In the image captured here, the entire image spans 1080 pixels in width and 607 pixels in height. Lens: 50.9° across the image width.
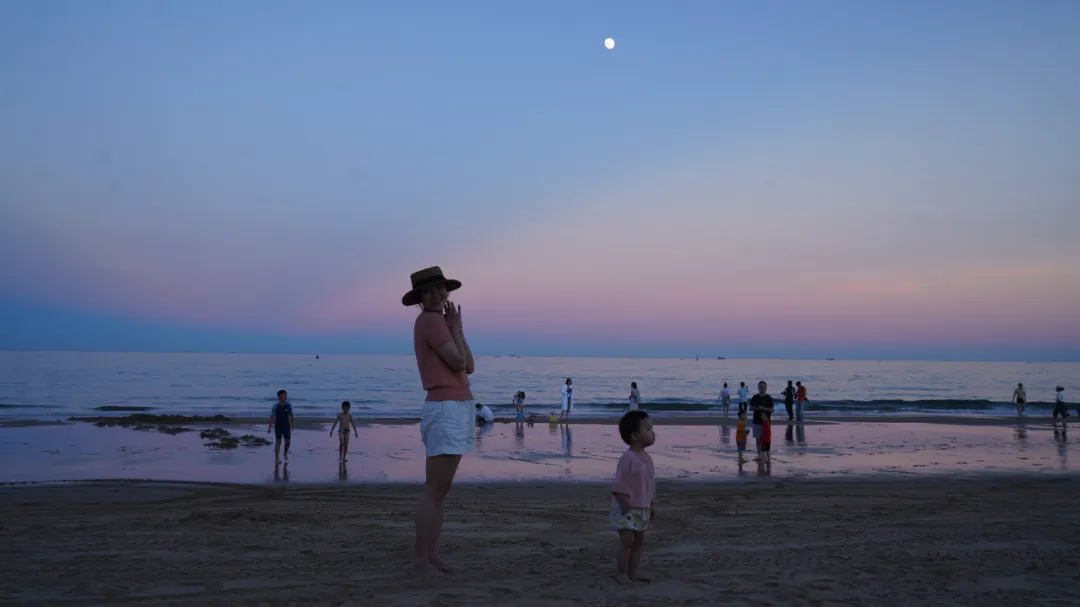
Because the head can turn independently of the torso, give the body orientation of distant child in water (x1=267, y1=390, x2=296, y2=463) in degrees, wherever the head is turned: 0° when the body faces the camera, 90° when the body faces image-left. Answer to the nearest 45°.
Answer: approximately 0°

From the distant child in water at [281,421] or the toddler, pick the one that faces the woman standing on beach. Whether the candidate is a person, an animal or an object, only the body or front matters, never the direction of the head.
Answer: the distant child in water

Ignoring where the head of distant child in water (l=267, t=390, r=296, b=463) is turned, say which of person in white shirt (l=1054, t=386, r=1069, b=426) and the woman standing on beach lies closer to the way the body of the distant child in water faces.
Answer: the woman standing on beach

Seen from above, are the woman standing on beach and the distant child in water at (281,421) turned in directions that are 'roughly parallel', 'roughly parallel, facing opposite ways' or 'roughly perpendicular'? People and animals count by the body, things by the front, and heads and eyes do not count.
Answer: roughly perpendicular
